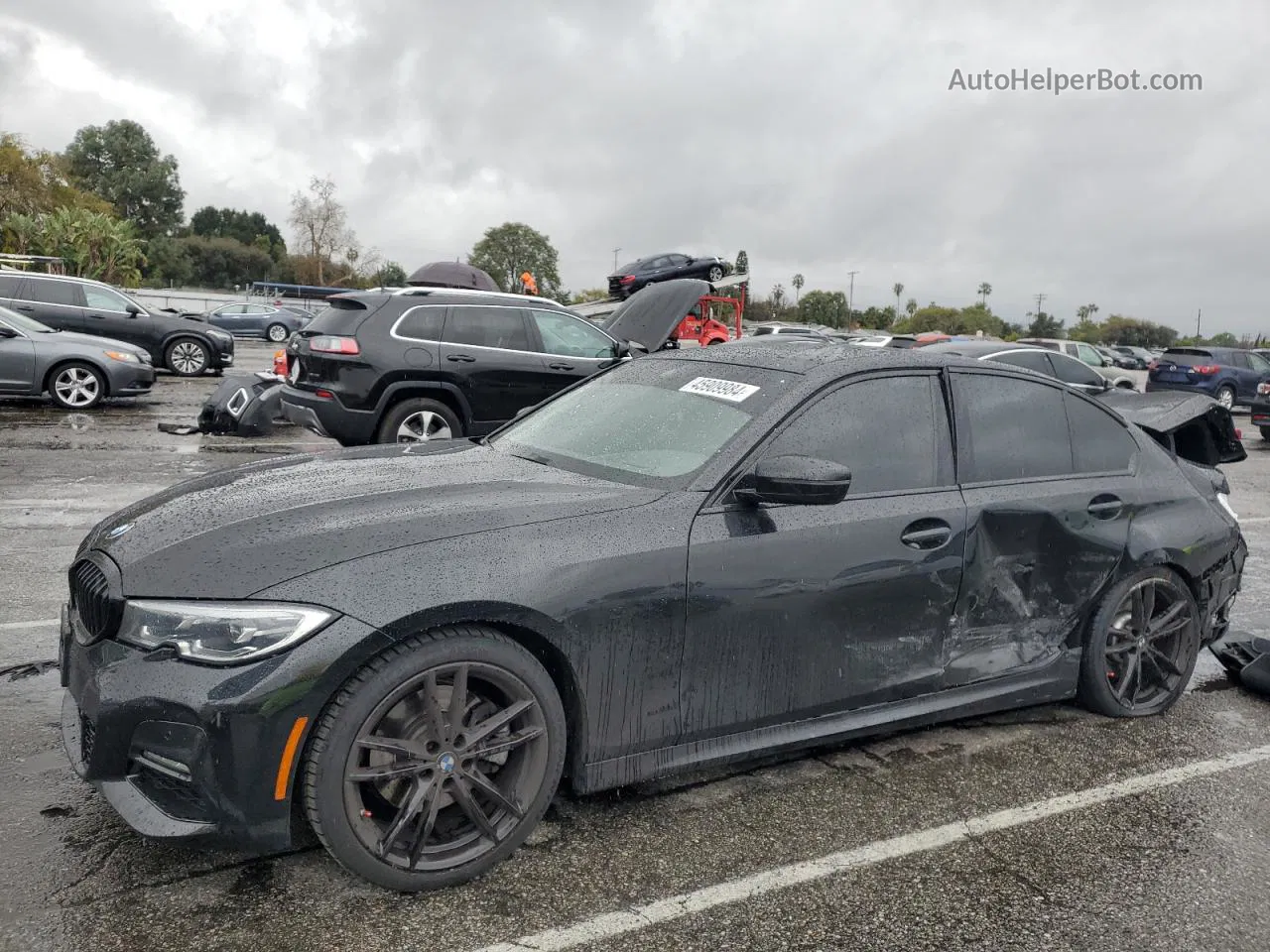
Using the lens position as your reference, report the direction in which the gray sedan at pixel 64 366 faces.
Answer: facing to the right of the viewer

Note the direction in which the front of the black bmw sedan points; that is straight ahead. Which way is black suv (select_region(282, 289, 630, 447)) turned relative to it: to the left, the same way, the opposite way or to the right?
the opposite way

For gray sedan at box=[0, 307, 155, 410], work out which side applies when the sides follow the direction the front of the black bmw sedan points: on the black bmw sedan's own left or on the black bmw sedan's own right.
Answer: on the black bmw sedan's own right

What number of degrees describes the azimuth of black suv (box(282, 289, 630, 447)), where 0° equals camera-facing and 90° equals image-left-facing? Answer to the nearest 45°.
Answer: approximately 225°

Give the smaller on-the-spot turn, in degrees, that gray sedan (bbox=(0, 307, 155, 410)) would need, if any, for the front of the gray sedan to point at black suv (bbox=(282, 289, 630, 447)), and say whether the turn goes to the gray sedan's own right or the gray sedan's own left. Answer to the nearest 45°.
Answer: approximately 45° to the gray sedan's own right

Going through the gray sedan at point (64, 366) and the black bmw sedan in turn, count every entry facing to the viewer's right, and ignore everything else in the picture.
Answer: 1

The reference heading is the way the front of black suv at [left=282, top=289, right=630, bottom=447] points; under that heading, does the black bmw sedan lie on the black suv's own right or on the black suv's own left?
on the black suv's own right

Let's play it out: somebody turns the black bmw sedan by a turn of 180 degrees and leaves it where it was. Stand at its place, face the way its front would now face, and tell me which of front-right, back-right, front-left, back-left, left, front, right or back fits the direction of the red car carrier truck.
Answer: front-left

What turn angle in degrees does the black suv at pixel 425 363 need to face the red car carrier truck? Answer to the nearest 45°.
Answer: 0° — it already faces it

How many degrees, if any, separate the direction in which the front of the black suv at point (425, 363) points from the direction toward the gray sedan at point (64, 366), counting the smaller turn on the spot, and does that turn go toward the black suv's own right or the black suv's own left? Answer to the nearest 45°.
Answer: approximately 90° to the black suv's own left

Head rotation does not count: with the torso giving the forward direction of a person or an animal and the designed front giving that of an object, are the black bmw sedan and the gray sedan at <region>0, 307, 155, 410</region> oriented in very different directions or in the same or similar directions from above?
very different directions

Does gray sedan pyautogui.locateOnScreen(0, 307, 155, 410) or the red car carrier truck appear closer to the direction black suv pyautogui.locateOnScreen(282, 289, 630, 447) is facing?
the red car carrier truck
